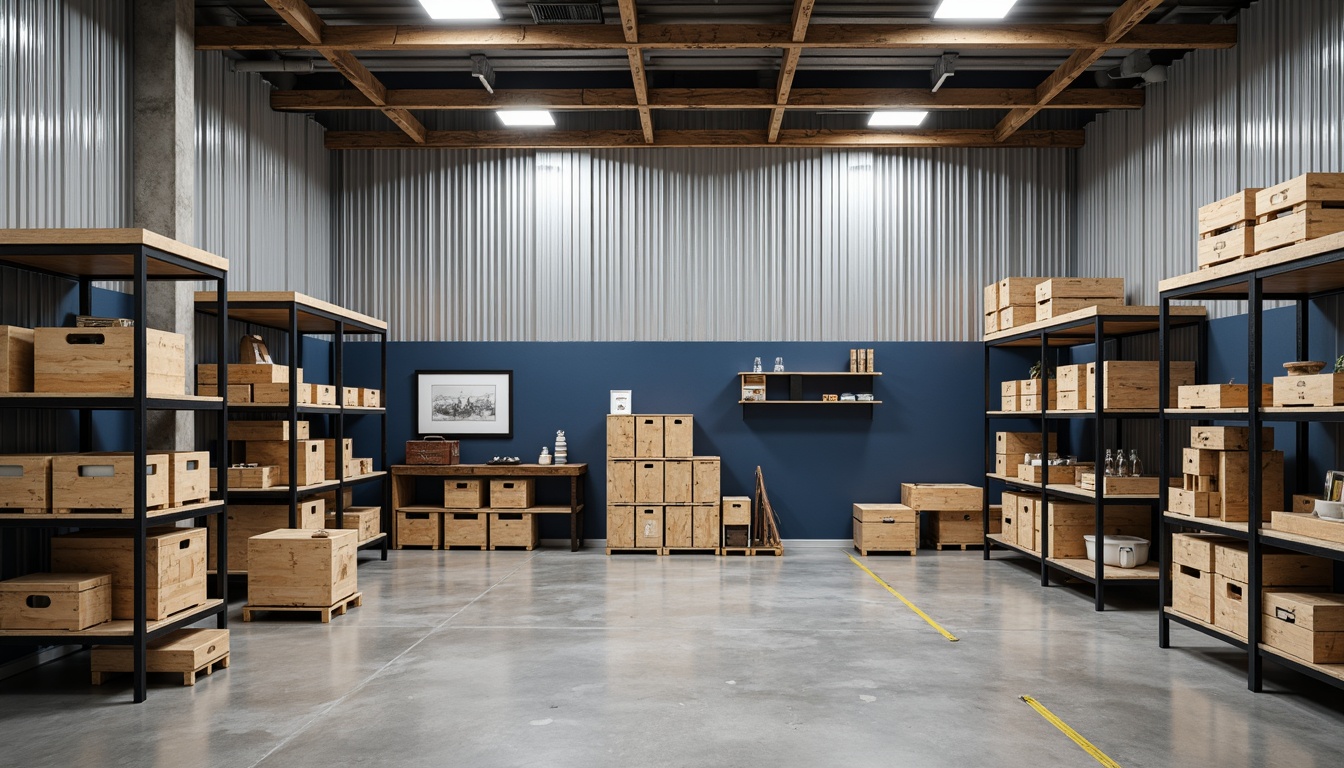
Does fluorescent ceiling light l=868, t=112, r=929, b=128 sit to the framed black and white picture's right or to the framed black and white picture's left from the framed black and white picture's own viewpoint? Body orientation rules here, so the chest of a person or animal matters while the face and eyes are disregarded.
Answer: on its left

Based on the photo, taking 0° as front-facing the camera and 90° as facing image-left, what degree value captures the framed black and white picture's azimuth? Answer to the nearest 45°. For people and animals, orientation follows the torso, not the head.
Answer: approximately 0°

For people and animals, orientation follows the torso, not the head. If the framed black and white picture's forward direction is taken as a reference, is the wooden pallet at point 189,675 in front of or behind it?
in front

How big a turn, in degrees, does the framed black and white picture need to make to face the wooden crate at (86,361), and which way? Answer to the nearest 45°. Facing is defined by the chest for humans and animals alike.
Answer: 0° — it already faces it

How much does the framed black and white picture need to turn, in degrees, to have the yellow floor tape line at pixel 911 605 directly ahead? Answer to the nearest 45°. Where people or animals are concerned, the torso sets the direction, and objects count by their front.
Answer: approximately 45° to its left

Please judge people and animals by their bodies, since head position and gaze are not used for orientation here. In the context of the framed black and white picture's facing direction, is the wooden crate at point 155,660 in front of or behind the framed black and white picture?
in front

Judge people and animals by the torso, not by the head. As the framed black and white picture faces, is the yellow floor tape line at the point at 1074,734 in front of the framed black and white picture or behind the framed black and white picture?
in front
